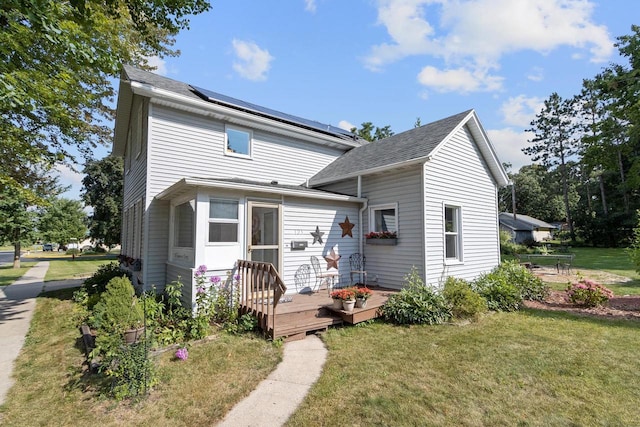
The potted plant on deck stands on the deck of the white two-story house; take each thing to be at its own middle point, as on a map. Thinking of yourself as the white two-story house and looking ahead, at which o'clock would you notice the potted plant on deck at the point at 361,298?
The potted plant on deck is roughly at 12 o'clock from the white two-story house.

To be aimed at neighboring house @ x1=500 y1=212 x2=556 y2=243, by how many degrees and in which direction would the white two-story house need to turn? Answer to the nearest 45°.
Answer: approximately 90° to its left

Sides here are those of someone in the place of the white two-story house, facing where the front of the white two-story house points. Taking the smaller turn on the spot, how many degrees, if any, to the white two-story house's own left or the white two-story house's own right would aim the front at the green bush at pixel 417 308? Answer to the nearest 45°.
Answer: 0° — it already faces it

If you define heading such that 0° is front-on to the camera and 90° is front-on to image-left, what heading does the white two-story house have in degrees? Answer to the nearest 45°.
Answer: approximately 315°

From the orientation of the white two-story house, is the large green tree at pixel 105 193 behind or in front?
behind

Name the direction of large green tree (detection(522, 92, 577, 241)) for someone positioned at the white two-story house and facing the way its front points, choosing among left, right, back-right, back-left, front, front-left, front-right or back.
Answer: left

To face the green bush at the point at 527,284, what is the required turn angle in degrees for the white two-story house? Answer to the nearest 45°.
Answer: approximately 45° to its left

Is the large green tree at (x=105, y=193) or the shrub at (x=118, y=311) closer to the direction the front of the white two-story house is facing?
the shrub

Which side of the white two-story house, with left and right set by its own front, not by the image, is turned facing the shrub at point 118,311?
right
